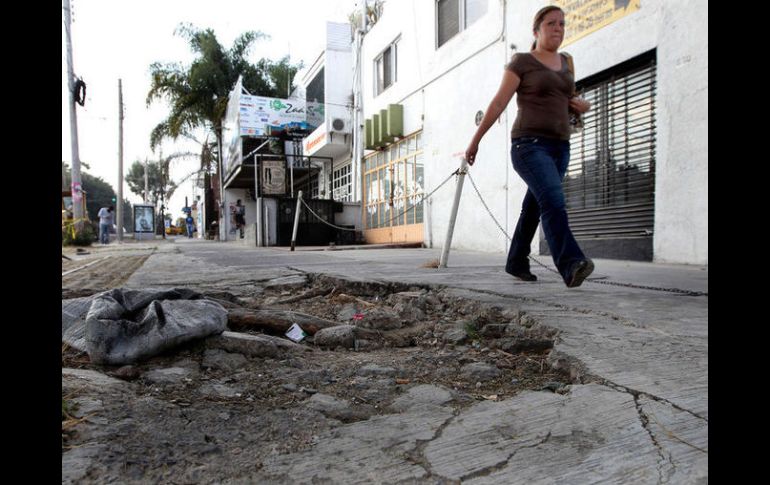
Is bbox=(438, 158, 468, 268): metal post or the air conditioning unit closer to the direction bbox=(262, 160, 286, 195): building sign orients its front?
the metal post

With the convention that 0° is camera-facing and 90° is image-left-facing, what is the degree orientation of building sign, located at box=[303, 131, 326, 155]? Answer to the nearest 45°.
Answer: approximately 45°

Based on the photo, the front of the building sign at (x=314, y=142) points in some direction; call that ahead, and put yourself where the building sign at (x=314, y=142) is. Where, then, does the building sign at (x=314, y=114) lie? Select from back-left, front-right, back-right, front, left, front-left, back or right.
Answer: back-right

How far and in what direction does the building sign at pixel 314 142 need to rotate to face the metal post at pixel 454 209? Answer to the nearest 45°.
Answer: approximately 45° to its left

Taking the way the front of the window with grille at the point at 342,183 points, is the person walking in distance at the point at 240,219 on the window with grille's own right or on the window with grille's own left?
on the window with grille's own right

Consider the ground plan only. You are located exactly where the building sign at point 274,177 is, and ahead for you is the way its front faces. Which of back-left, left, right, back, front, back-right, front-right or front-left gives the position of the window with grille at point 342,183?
back-left

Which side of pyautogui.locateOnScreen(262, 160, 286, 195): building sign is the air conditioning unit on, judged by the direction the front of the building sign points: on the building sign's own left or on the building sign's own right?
on the building sign's own left

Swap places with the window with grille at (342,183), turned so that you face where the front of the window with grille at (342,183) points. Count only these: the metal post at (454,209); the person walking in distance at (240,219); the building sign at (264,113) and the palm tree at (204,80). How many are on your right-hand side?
3

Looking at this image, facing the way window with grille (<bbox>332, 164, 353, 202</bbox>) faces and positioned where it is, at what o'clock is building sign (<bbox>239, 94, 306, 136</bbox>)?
The building sign is roughly at 3 o'clock from the window with grille.
